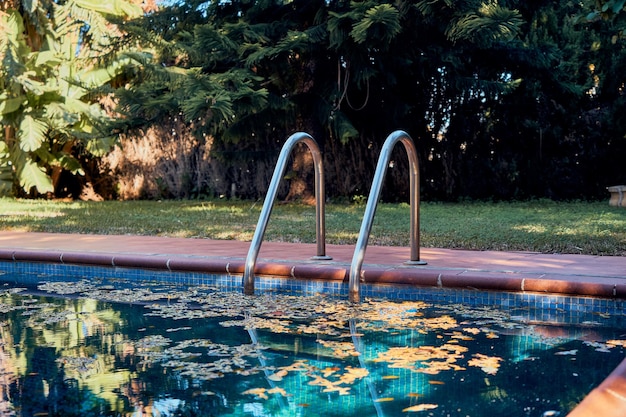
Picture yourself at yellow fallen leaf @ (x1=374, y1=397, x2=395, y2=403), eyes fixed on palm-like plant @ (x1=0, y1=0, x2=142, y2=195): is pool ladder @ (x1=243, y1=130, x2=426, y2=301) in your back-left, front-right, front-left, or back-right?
front-right

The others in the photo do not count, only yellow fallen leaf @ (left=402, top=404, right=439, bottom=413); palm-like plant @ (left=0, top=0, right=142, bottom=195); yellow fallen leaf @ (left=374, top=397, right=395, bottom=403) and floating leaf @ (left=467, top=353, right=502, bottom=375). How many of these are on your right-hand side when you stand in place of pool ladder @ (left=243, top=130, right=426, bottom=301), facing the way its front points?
1

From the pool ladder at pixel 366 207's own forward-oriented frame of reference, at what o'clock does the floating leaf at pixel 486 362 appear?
The floating leaf is roughly at 10 o'clock from the pool ladder.

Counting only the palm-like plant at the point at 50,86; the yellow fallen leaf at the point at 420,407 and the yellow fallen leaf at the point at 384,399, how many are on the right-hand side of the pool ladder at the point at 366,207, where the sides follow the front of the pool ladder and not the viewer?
1

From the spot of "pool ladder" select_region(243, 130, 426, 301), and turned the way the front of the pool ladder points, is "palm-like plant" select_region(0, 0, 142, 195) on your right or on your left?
on your right

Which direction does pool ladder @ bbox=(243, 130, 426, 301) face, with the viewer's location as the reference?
facing the viewer and to the left of the viewer

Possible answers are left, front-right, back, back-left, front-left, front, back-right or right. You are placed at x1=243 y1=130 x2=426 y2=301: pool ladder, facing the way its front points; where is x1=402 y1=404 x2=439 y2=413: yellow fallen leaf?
front-left

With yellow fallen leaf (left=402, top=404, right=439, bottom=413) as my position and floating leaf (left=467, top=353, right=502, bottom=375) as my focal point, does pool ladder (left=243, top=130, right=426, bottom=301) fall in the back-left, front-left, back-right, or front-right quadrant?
front-left

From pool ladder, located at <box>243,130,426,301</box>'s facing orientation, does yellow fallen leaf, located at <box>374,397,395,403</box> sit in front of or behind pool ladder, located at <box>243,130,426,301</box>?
in front

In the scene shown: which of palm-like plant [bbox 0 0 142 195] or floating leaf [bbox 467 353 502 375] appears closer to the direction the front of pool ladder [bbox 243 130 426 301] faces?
the floating leaf
